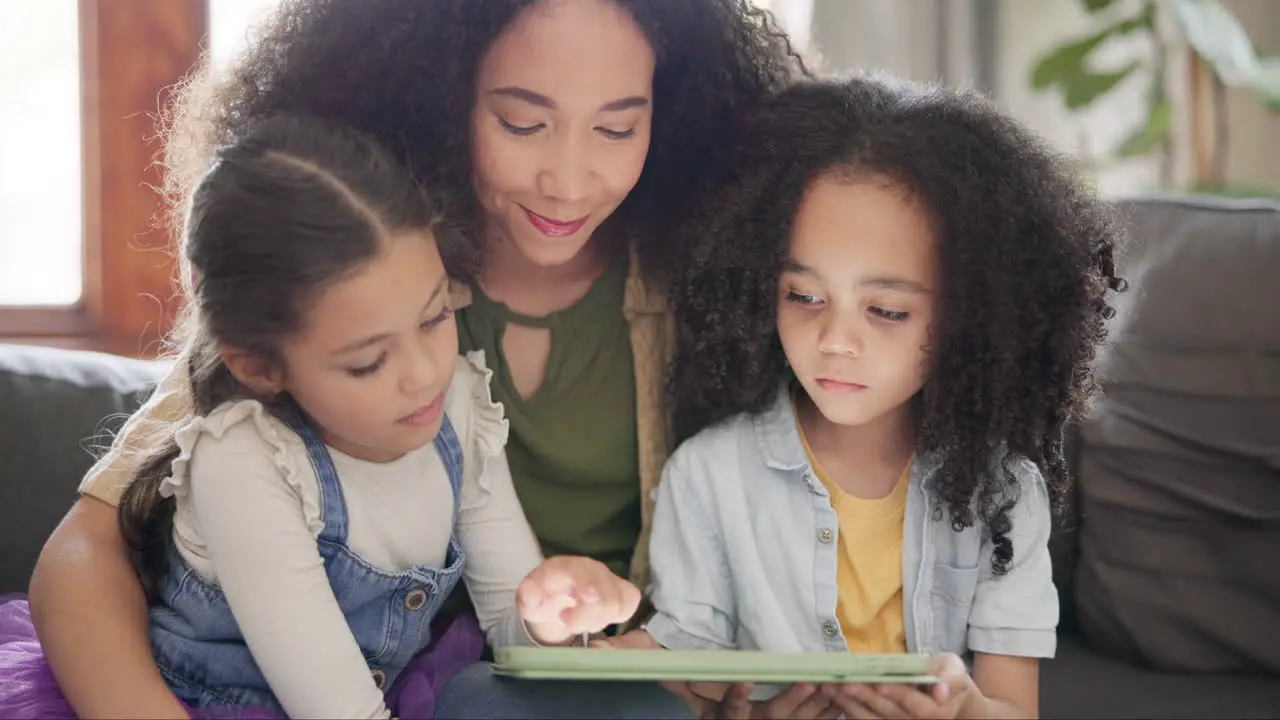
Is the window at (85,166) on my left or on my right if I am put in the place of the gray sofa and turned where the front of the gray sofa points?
on my right

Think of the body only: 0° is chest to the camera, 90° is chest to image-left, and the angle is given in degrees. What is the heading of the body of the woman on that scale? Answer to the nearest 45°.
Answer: approximately 0°

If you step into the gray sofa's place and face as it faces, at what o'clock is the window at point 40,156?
The window is roughly at 4 o'clock from the gray sofa.

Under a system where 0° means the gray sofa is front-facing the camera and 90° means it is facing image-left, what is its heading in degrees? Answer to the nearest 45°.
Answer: approximately 0°

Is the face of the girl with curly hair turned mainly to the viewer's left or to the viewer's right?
to the viewer's left
